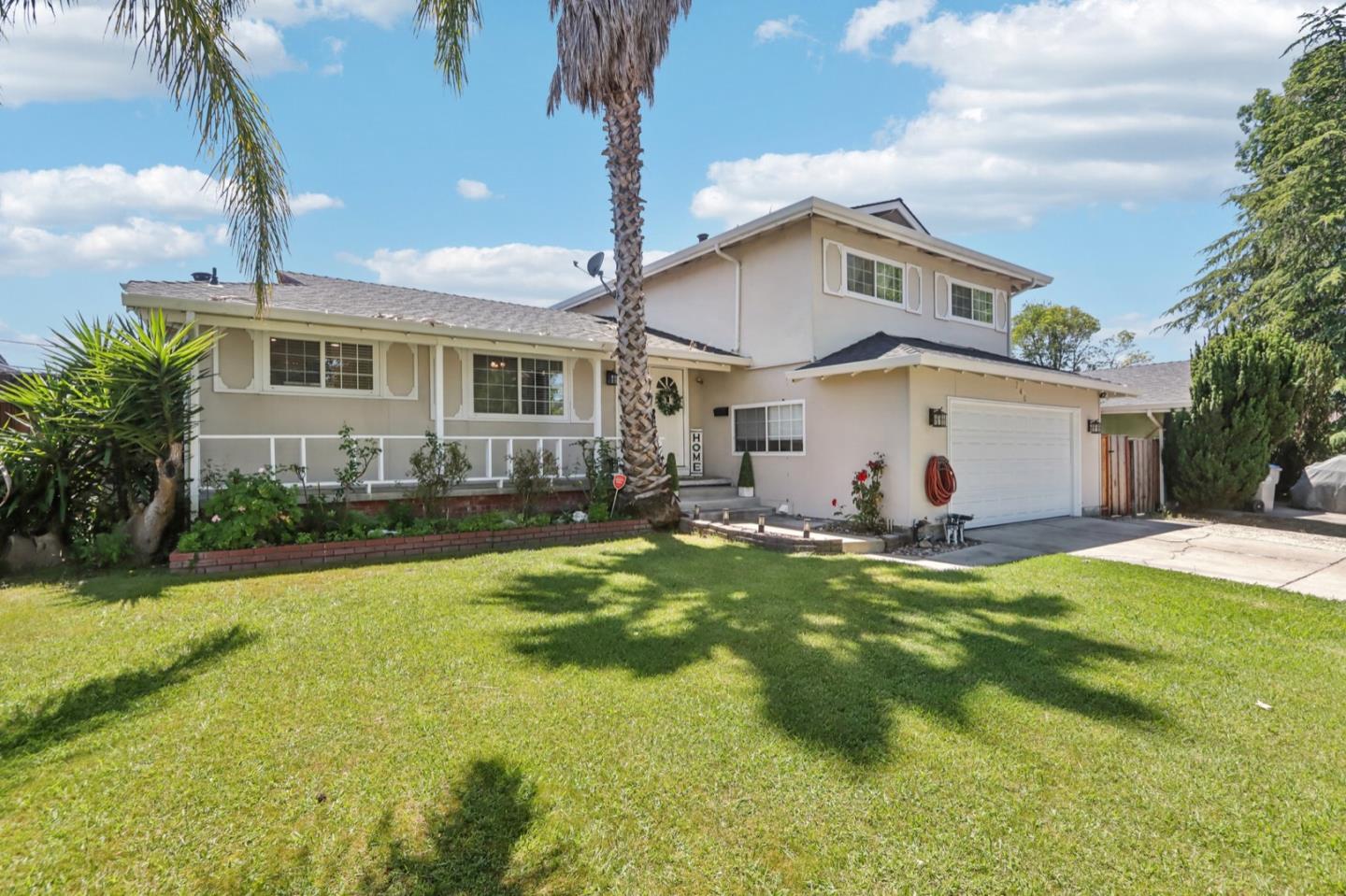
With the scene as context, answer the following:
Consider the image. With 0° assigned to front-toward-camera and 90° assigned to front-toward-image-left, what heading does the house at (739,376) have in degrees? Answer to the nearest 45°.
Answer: approximately 315°

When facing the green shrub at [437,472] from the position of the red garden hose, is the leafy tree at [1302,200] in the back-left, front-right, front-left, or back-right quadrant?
back-right

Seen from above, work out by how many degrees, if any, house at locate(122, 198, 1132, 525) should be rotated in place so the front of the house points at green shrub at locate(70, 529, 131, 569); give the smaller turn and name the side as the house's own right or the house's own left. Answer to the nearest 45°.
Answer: approximately 90° to the house's own right

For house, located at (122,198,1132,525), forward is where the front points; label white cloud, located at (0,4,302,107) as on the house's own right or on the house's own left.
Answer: on the house's own right

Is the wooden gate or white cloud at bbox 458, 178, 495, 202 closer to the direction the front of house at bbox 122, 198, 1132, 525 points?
the wooden gate
